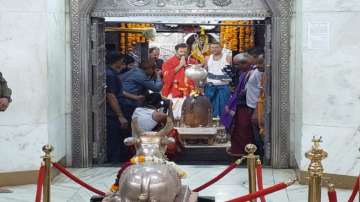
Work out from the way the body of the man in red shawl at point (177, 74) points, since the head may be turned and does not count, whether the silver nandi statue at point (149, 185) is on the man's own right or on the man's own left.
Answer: on the man's own right

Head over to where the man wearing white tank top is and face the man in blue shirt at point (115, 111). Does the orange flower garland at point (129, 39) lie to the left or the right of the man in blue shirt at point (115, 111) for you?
right

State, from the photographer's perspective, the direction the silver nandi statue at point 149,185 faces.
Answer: facing away from the viewer

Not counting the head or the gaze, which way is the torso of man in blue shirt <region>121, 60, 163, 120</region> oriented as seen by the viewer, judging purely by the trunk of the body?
to the viewer's right

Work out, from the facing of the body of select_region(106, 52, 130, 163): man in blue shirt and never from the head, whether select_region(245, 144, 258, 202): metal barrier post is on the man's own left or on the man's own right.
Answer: on the man's own right

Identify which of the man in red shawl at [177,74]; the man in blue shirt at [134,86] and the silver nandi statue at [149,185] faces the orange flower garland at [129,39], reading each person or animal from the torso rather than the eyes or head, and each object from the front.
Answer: the silver nandi statue

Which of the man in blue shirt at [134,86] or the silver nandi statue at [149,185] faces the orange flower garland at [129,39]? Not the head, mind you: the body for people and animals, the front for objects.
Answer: the silver nandi statue

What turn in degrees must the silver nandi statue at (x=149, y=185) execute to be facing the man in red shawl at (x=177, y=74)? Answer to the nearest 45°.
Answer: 0° — it already faces them

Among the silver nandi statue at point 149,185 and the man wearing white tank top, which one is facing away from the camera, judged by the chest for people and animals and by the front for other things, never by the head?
the silver nandi statue

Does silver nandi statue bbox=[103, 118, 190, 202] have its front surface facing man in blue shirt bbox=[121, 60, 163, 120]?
yes

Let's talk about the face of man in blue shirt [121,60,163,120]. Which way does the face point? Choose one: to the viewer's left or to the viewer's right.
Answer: to the viewer's right

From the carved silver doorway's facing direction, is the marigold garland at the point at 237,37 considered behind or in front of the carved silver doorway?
behind

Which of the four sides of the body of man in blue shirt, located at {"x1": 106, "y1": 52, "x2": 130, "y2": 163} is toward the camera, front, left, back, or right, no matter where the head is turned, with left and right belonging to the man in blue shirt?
right

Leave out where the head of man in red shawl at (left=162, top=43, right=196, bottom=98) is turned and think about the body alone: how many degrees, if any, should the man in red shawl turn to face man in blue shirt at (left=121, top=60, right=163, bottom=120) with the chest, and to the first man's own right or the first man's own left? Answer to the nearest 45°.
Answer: approximately 45° to the first man's own right
